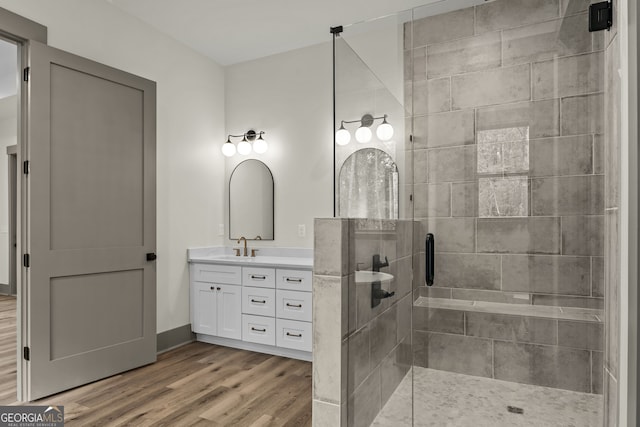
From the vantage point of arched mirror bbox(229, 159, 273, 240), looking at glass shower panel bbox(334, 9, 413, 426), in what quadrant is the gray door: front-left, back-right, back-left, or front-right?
front-right

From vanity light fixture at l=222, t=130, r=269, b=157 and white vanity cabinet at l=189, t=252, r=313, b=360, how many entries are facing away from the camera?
0

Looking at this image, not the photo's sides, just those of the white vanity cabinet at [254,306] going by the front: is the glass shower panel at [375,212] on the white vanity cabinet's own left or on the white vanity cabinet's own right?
on the white vanity cabinet's own left

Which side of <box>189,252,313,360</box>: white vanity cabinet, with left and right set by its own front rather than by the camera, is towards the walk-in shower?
left

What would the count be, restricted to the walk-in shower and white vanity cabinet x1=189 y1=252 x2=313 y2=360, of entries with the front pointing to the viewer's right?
0

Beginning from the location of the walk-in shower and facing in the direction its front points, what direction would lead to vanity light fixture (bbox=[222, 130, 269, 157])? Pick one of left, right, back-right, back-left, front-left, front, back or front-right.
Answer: back-right

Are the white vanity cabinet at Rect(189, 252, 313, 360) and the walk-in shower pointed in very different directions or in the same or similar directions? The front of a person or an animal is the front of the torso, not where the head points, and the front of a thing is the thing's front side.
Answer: same or similar directions

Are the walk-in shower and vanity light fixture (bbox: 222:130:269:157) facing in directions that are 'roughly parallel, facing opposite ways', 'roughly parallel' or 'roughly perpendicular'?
roughly parallel

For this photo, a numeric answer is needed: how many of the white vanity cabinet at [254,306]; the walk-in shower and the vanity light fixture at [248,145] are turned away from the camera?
0

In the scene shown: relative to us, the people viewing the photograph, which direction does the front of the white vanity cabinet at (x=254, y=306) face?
facing the viewer and to the left of the viewer

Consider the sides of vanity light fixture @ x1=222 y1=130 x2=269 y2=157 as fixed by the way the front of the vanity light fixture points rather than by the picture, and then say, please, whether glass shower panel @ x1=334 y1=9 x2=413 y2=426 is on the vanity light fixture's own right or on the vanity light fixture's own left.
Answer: on the vanity light fixture's own left

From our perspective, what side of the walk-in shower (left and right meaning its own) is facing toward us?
front

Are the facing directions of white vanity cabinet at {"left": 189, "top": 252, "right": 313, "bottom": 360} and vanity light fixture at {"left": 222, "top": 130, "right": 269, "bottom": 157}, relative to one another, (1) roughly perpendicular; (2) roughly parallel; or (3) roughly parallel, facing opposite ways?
roughly parallel

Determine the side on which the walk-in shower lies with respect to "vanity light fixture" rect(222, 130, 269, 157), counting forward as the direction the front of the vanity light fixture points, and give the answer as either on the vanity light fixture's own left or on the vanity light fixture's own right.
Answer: on the vanity light fixture's own left
